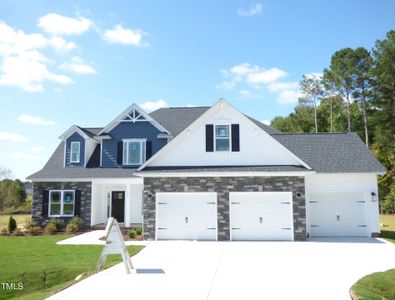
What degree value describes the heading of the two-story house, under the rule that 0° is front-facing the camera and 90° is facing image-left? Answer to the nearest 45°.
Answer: approximately 0°

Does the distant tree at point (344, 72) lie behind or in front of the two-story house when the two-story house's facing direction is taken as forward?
behind

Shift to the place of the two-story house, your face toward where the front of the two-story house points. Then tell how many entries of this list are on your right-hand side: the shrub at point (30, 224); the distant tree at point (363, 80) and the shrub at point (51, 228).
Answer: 2

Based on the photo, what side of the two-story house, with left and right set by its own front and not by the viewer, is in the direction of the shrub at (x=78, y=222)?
right

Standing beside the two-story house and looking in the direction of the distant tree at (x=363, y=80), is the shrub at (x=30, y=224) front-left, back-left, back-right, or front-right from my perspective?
back-left

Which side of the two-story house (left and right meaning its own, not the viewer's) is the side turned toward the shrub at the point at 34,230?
right

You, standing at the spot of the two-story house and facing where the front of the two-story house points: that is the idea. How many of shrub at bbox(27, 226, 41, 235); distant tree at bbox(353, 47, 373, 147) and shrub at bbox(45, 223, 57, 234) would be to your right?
2

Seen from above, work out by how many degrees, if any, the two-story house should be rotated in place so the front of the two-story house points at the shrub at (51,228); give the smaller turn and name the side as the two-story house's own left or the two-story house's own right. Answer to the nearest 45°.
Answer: approximately 90° to the two-story house's own right

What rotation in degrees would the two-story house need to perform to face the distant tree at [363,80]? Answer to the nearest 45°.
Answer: approximately 135° to its left
